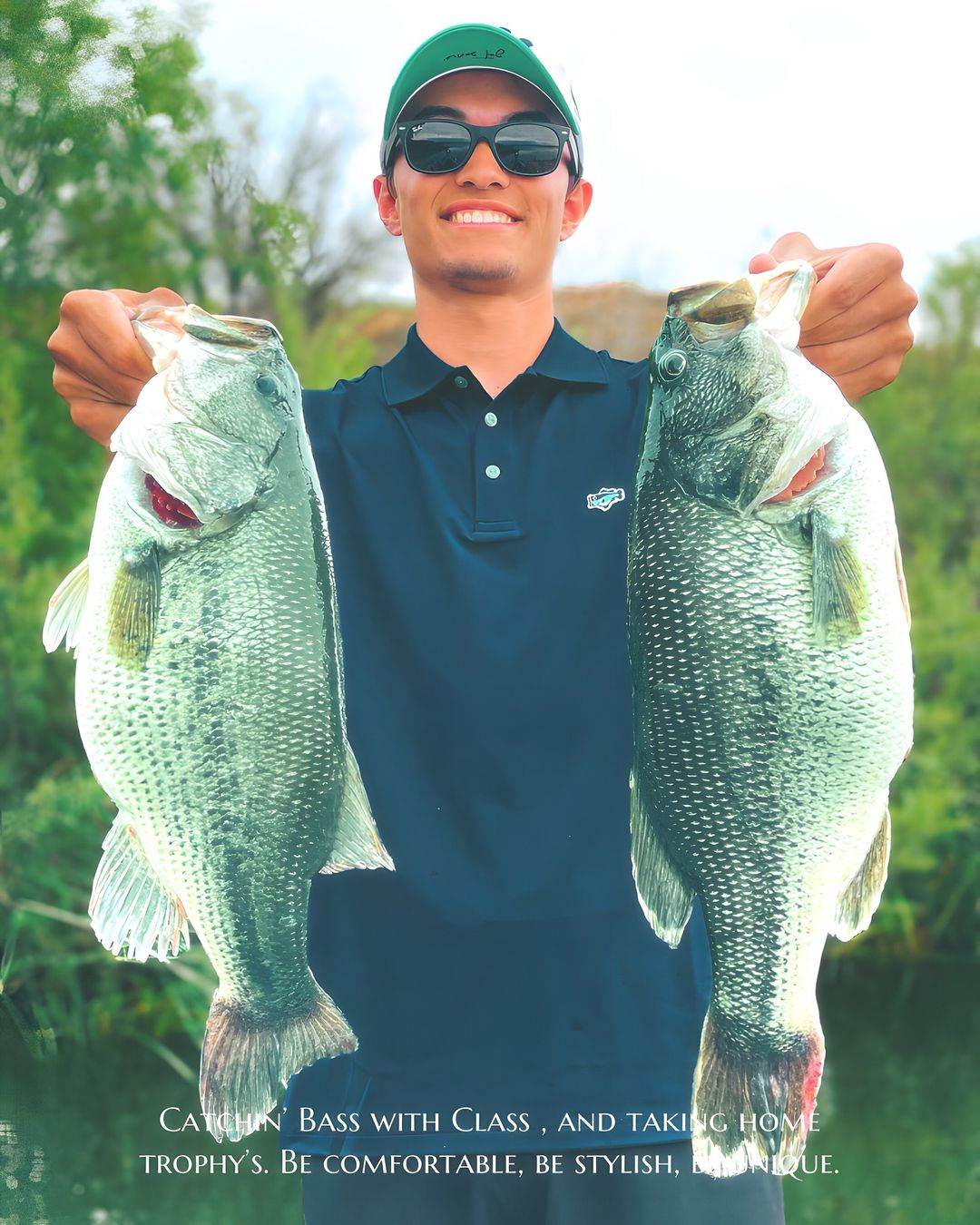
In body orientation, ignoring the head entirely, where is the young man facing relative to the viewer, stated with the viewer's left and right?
facing the viewer
